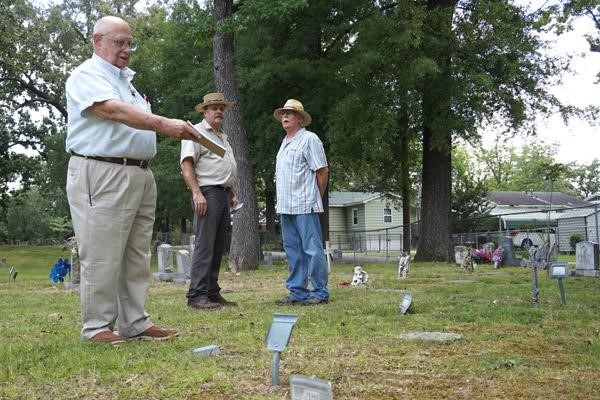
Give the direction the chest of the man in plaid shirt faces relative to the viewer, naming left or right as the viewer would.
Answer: facing the viewer and to the left of the viewer

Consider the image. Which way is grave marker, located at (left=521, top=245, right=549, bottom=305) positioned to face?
toward the camera

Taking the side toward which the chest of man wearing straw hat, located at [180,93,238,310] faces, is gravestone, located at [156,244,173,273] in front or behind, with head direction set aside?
behind

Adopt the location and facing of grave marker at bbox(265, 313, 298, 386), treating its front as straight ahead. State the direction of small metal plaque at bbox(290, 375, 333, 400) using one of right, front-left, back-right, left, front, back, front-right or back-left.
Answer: front

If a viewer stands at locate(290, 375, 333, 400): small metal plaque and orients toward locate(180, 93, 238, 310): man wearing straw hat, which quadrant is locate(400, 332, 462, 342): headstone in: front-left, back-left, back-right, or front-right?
front-right

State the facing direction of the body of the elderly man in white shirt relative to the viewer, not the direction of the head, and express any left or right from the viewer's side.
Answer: facing the viewer and to the right of the viewer

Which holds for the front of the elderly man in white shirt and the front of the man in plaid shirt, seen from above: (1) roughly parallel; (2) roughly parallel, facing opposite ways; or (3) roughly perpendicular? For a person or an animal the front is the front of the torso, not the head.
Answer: roughly perpendicular

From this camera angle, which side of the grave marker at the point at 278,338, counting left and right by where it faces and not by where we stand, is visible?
front

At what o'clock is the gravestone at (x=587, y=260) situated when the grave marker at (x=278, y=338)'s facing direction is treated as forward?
The gravestone is roughly at 7 o'clock from the grave marker.

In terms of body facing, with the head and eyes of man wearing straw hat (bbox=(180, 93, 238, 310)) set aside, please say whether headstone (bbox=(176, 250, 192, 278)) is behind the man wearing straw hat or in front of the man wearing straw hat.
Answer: behind

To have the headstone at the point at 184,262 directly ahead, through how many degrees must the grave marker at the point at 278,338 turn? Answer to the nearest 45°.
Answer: approximately 180°

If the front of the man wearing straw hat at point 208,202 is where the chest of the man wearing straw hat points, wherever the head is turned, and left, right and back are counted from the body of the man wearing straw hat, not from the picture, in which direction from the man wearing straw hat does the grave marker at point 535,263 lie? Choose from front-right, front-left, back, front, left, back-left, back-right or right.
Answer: front-left

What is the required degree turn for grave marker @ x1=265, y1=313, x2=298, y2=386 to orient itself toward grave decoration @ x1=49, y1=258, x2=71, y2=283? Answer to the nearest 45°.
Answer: approximately 135° to its right

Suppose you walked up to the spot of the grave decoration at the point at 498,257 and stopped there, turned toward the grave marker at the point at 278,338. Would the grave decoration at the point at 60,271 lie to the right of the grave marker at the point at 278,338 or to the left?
right

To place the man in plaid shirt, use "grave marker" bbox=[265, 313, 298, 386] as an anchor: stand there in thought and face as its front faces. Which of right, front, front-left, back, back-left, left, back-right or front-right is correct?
back

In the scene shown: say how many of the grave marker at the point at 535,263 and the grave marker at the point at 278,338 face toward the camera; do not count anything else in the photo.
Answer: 2
